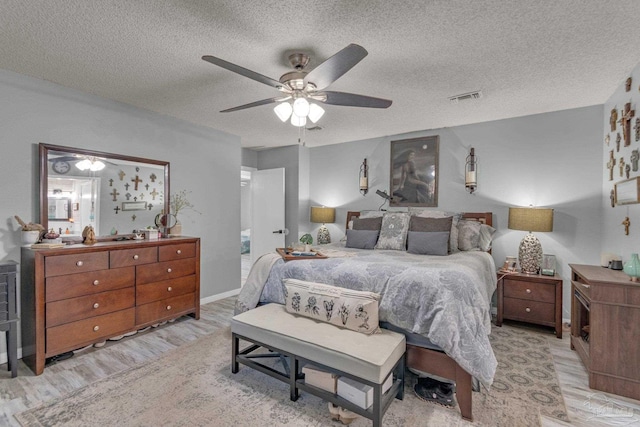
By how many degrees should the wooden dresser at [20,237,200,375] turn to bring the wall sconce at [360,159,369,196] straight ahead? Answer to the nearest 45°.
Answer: approximately 45° to its left

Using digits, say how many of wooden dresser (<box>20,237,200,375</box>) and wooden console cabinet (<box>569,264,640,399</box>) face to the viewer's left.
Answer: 1

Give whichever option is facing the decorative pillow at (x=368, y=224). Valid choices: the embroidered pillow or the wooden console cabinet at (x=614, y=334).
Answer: the wooden console cabinet

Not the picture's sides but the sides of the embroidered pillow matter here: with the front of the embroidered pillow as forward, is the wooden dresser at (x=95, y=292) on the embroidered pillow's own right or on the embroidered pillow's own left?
on the embroidered pillow's own right

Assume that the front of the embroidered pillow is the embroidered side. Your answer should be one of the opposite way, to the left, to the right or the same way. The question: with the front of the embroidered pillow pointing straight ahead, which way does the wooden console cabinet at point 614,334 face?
to the right

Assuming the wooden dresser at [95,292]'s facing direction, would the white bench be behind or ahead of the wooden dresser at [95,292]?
ahead

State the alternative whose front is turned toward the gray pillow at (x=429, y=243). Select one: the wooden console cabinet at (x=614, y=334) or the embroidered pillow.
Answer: the wooden console cabinet

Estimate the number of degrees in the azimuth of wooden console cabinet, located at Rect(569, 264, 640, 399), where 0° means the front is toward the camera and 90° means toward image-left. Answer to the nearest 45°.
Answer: approximately 90°

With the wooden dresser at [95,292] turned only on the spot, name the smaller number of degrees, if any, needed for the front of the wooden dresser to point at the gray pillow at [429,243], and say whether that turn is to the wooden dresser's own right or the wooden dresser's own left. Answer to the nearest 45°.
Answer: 0° — it already faces it
